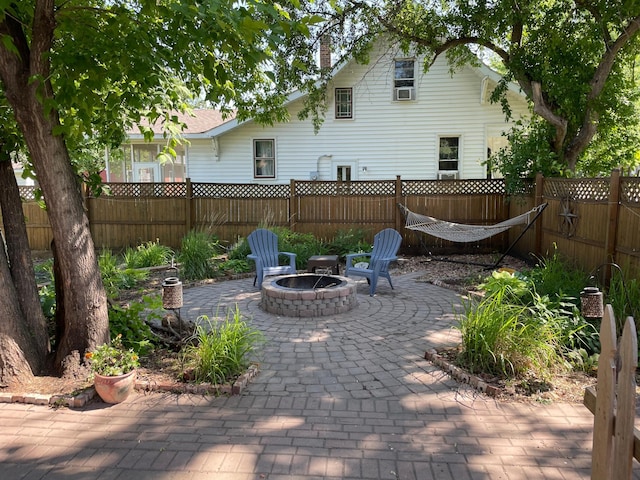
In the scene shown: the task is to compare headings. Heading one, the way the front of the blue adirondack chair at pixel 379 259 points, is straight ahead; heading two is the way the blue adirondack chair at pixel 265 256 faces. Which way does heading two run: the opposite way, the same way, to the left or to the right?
to the left

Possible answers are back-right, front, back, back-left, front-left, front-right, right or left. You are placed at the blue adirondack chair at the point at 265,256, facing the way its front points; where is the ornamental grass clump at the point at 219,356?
front-right

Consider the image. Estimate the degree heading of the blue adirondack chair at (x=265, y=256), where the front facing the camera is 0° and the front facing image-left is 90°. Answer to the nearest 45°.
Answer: approximately 315°

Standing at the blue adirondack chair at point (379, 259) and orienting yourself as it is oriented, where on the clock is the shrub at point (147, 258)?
The shrub is roughly at 2 o'clock from the blue adirondack chair.

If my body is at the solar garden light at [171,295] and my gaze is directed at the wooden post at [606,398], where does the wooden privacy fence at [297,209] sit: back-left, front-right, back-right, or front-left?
back-left

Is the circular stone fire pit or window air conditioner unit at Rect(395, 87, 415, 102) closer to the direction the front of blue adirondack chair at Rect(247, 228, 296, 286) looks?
the circular stone fire pit

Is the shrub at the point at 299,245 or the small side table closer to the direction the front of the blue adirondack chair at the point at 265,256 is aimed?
the small side table

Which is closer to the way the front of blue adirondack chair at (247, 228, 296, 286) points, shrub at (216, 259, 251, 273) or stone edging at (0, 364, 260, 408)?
the stone edging

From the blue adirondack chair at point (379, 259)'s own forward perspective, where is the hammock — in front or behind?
behind

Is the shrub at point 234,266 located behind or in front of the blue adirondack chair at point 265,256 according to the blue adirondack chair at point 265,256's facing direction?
behind

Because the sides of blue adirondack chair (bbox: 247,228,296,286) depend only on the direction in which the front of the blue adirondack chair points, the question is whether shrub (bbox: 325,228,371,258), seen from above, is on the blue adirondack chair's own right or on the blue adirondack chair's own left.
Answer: on the blue adirondack chair's own left

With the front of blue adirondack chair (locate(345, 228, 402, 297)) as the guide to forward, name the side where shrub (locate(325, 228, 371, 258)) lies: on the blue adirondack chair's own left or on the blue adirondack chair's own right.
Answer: on the blue adirondack chair's own right

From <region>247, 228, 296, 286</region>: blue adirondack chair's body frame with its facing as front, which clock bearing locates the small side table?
The small side table is roughly at 11 o'clock from the blue adirondack chair.
